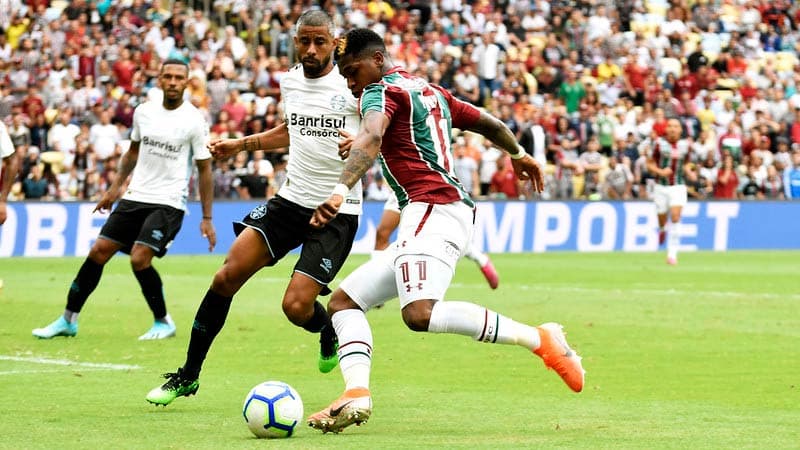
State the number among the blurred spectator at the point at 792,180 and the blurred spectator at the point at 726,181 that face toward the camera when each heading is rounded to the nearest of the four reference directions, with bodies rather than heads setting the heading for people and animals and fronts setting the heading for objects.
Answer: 2

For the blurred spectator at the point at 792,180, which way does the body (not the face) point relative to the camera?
toward the camera

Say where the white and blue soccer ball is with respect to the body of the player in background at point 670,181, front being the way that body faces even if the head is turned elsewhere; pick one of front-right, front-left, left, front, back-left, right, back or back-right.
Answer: front

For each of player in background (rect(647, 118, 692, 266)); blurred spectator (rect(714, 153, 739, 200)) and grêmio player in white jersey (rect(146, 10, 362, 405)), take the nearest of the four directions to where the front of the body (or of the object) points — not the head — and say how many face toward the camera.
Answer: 3

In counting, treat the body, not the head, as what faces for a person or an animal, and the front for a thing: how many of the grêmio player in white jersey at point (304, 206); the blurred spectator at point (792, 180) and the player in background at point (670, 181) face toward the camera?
3

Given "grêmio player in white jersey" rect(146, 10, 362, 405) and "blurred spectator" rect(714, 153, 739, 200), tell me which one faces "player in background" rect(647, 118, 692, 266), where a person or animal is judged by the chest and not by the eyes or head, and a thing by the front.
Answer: the blurred spectator

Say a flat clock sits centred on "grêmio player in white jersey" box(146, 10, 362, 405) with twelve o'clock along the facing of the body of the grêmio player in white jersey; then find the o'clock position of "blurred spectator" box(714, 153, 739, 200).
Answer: The blurred spectator is roughly at 7 o'clock from the grêmio player in white jersey.

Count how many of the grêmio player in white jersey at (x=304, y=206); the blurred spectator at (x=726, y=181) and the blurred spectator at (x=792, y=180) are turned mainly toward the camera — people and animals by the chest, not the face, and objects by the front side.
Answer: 3

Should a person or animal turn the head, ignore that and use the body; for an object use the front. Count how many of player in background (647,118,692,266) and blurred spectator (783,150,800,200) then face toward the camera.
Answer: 2

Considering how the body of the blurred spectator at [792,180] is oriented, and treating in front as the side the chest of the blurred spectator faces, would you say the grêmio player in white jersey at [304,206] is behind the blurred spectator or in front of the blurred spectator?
in front

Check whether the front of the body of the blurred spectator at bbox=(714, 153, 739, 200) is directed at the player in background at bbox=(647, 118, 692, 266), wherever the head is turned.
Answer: yes

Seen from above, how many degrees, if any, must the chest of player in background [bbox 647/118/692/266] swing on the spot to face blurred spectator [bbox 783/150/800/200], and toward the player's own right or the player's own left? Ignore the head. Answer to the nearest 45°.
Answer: approximately 180°

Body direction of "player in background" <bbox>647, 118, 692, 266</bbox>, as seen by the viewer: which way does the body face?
toward the camera

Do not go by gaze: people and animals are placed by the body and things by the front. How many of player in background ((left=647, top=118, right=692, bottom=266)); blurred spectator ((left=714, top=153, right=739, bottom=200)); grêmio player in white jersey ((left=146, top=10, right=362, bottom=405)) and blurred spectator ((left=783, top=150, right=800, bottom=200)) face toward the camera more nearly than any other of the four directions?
4

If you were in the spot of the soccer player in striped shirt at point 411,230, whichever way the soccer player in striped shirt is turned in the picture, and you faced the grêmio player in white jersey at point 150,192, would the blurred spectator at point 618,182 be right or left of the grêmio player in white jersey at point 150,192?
right

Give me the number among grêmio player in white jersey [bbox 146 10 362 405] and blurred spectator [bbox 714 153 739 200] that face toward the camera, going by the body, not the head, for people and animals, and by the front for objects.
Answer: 2
